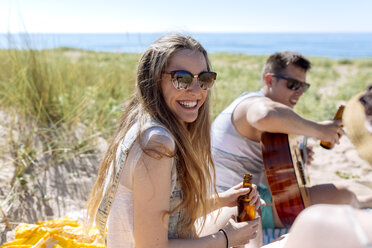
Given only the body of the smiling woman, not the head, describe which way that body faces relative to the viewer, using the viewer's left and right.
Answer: facing to the right of the viewer

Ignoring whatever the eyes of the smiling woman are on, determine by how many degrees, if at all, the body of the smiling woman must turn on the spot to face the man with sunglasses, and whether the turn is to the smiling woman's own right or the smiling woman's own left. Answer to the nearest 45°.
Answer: approximately 45° to the smiling woman's own left

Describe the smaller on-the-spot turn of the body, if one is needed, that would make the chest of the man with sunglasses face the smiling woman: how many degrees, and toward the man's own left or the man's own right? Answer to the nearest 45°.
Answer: approximately 90° to the man's own right
